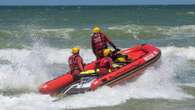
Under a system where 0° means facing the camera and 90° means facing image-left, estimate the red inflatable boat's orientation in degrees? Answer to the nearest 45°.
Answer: approximately 225°

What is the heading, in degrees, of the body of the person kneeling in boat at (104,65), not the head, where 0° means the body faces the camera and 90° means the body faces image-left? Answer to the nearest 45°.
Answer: approximately 225°
